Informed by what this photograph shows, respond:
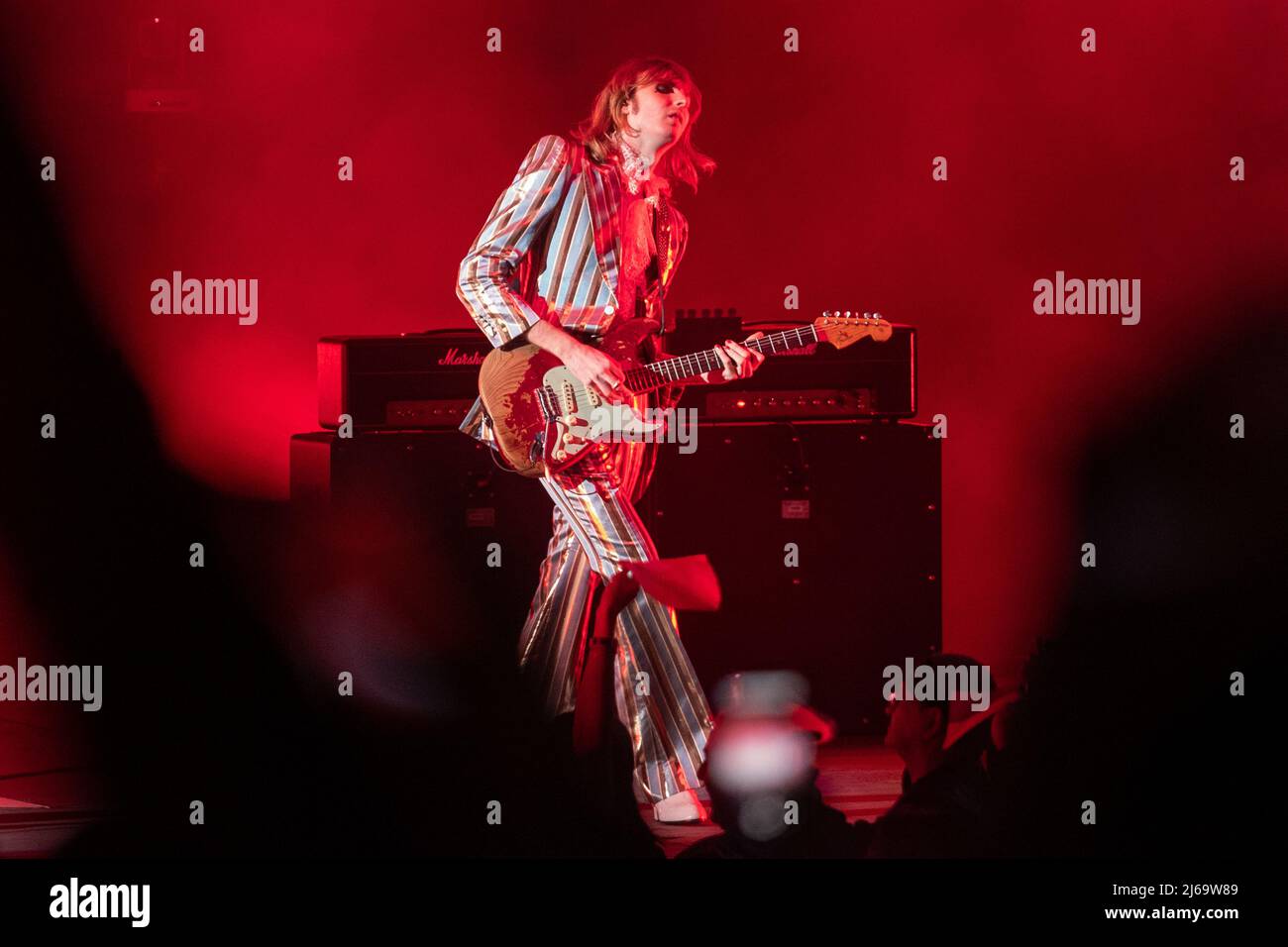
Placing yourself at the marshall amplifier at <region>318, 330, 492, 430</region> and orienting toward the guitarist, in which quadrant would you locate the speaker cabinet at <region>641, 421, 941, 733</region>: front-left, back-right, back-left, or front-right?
front-left

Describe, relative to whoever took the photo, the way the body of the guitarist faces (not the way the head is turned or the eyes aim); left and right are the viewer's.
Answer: facing the viewer and to the right of the viewer

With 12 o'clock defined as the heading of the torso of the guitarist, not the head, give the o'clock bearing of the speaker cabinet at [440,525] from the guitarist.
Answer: The speaker cabinet is roughly at 6 o'clock from the guitarist.

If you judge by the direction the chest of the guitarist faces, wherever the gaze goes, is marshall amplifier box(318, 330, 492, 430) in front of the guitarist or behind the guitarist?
behind

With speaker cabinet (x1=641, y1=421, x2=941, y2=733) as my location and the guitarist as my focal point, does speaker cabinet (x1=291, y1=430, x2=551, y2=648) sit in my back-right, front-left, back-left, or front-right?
front-right

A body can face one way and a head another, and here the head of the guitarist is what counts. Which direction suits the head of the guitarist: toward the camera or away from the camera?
toward the camera

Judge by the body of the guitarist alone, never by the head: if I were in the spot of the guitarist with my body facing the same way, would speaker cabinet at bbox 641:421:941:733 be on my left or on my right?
on my left
